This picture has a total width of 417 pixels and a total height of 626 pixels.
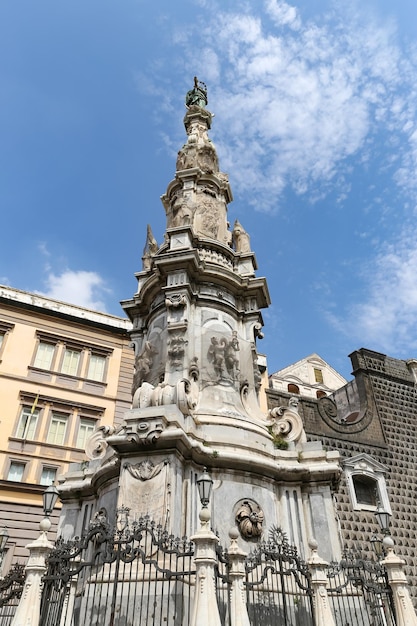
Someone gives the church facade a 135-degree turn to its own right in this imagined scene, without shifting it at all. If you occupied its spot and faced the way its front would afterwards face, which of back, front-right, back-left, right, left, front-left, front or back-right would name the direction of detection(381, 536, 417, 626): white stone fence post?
back

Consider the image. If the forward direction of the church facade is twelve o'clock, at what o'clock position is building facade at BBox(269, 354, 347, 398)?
The building facade is roughly at 4 o'clock from the church facade.

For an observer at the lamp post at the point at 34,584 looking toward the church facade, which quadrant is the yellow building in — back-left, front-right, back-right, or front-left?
front-left

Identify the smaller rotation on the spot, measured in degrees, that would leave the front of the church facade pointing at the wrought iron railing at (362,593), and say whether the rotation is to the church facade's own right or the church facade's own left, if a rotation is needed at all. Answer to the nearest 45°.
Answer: approximately 45° to the church facade's own left

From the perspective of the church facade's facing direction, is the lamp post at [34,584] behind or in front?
in front

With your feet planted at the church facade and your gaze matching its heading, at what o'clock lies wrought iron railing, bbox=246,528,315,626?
The wrought iron railing is roughly at 11 o'clock from the church facade.

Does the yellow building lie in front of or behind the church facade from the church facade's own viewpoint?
in front

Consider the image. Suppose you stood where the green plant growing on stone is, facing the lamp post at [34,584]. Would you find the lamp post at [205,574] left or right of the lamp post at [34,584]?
left

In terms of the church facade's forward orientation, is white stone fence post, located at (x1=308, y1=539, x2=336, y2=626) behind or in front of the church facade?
in front
